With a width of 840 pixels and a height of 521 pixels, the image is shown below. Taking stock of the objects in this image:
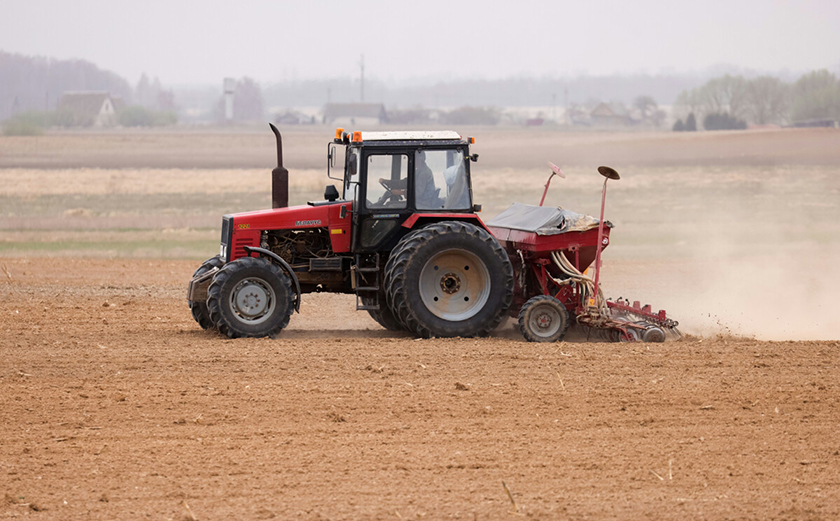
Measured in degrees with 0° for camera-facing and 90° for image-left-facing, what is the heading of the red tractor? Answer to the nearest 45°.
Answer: approximately 90°

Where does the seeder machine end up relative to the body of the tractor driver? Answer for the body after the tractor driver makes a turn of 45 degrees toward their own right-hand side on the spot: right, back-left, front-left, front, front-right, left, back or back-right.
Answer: back-right

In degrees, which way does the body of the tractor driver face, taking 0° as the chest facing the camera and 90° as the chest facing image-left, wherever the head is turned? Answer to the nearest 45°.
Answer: approximately 90°
